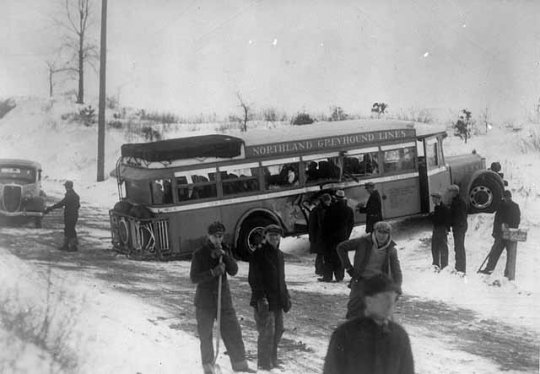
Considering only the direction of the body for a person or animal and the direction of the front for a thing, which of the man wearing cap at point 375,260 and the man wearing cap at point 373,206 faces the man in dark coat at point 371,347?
the man wearing cap at point 375,260

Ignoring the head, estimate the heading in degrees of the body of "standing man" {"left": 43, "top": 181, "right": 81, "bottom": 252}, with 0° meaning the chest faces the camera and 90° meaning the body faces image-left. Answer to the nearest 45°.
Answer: approximately 90°

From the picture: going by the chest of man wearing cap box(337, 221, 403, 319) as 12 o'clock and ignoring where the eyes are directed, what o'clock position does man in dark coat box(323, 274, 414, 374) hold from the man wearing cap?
The man in dark coat is roughly at 12 o'clock from the man wearing cap.

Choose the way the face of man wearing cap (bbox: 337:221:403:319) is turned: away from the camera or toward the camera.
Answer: toward the camera

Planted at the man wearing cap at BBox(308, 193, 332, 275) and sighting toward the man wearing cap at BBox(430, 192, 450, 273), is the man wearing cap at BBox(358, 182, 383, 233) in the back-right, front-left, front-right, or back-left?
front-left

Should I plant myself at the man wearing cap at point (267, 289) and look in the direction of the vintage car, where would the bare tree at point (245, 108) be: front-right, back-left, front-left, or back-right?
front-right

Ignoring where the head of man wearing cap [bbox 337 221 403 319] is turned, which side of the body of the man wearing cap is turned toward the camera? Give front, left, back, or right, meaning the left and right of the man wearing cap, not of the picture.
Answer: front

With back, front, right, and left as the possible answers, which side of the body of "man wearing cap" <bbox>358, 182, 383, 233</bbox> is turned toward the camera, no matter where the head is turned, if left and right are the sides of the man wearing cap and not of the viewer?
left

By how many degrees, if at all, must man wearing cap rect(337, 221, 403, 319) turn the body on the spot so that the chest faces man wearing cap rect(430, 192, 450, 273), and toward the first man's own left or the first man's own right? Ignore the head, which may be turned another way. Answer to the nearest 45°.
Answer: approximately 180°
